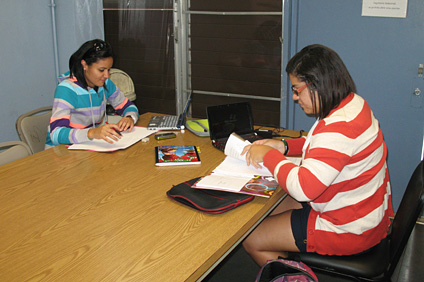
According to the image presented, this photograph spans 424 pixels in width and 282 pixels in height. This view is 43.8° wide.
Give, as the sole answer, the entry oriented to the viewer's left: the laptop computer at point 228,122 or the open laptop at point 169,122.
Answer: the open laptop

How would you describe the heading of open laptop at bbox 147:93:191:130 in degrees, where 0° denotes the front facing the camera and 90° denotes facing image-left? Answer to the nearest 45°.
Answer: approximately 90°

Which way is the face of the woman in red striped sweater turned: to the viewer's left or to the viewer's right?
to the viewer's left

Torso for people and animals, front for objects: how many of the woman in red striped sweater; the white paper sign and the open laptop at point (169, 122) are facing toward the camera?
1

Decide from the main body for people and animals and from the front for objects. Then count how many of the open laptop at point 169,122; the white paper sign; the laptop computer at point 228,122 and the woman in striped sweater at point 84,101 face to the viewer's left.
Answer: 1

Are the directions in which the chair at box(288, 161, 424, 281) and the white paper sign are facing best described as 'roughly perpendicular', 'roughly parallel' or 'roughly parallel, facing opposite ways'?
roughly perpendicular

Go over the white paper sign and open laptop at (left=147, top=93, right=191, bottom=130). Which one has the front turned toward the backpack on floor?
the white paper sign

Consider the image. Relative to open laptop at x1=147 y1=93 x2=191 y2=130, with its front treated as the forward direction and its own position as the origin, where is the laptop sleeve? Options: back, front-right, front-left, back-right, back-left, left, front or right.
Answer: left

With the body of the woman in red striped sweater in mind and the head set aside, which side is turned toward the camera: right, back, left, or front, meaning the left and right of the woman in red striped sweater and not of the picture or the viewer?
left

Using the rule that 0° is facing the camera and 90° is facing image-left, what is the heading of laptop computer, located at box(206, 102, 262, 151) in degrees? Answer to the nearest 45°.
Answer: approximately 315°

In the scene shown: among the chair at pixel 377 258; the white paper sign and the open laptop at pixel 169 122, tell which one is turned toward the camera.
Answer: the white paper sign

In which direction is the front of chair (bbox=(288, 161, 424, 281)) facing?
to the viewer's left

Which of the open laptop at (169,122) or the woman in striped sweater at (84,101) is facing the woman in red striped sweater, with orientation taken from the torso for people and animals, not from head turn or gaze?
the woman in striped sweater

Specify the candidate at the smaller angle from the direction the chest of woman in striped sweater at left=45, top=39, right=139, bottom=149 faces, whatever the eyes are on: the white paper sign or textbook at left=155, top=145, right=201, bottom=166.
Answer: the textbook
